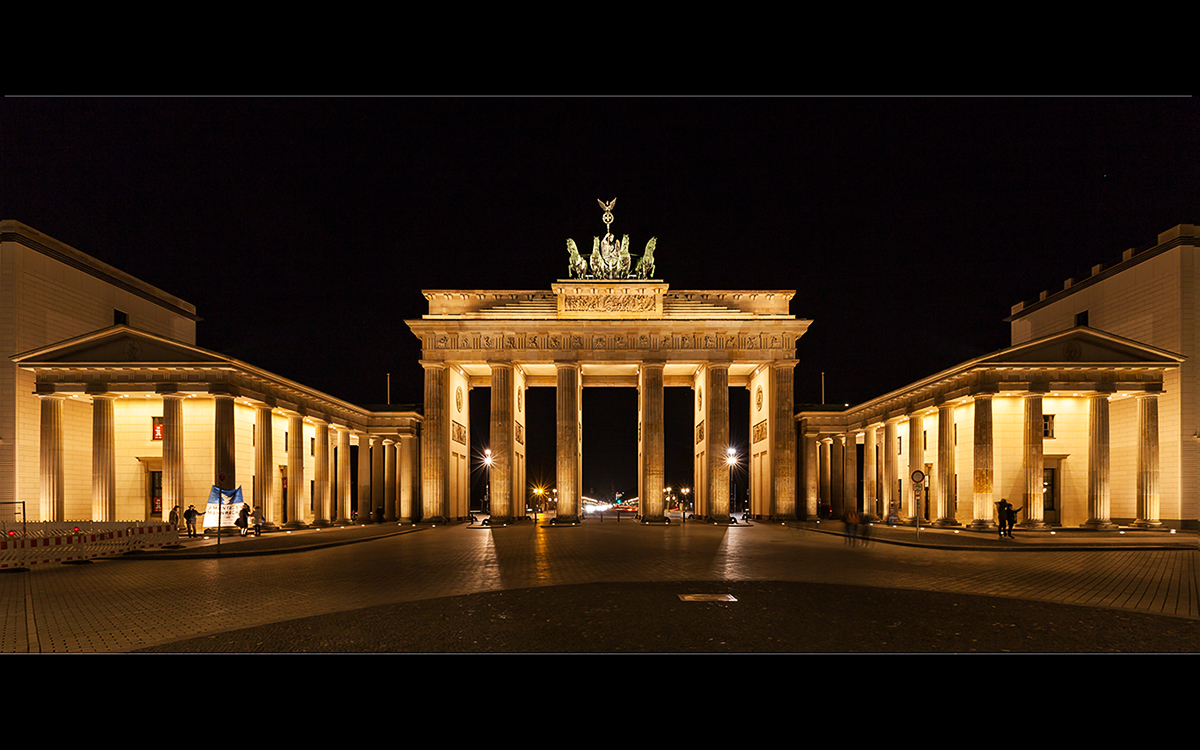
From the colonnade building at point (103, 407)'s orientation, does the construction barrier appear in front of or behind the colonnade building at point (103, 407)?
in front

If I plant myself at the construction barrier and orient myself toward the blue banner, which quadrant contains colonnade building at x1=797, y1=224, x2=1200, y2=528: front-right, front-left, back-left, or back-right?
front-right

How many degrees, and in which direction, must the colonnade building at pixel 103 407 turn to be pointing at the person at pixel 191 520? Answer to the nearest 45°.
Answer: approximately 45° to its left

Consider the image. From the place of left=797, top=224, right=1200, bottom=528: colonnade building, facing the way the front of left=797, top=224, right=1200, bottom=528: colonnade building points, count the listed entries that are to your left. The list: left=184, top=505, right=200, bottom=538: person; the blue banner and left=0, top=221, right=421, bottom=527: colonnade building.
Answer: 0

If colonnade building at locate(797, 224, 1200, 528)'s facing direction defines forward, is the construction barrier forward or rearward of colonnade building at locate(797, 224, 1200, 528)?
forward
